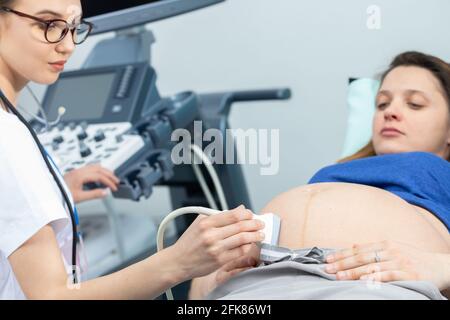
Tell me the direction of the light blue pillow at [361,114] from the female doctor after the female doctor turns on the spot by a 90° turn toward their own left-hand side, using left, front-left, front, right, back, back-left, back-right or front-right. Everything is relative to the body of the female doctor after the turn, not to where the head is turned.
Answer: front-right

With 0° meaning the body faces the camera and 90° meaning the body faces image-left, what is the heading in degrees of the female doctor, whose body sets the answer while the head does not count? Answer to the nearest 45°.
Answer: approximately 270°
